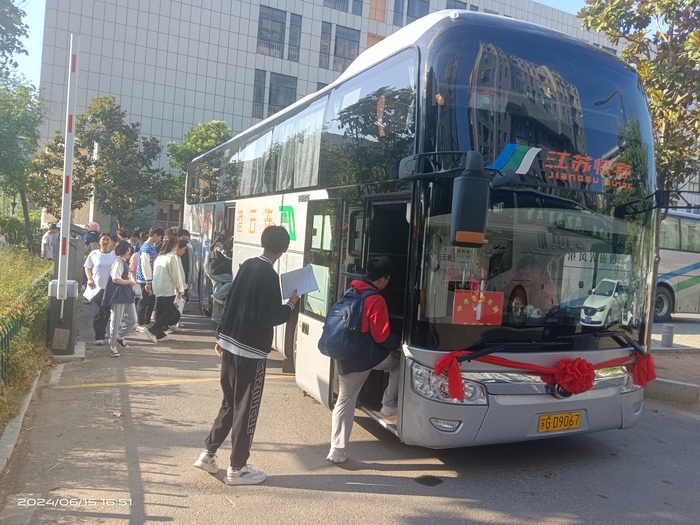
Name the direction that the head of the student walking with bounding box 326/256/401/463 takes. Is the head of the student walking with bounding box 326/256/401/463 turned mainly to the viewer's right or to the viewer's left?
to the viewer's right

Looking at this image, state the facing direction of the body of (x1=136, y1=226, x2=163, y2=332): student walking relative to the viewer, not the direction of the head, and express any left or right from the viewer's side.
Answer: facing to the right of the viewer

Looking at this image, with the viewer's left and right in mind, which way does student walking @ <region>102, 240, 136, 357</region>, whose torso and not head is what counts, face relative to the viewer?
facing to the right of the viewer

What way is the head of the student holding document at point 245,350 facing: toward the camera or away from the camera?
away from the camera

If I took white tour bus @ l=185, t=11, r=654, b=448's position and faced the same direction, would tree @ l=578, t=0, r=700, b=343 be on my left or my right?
on my left

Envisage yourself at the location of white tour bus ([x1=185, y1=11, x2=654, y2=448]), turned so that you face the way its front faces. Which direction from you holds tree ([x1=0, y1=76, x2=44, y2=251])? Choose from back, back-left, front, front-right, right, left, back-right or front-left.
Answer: back

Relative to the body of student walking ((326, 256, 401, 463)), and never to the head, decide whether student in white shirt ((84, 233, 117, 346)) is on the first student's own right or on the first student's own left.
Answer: on the first student's own left

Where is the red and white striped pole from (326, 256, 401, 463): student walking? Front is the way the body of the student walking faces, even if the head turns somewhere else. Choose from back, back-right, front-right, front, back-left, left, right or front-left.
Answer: left

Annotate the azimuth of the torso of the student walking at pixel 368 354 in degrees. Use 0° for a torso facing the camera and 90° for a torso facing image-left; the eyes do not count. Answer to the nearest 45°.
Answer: approximately 225°

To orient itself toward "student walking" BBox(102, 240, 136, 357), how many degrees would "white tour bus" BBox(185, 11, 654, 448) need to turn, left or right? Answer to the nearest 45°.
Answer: approximately 180°

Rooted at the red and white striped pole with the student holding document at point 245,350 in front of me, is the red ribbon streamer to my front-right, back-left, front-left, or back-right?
front-left

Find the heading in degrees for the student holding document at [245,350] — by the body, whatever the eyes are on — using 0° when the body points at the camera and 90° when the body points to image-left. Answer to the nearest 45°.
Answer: approximately 225°

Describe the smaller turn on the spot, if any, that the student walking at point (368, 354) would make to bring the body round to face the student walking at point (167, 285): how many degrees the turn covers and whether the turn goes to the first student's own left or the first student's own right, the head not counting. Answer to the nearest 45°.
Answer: approximately 90° to the first student's own left
